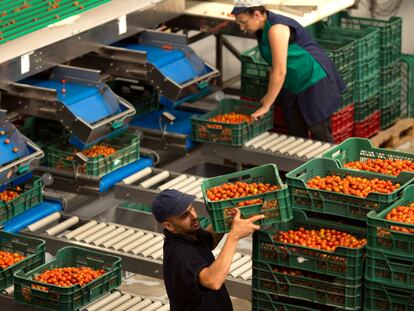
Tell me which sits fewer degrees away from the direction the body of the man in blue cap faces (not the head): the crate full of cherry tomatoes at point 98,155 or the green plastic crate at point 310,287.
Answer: the green plastic crate

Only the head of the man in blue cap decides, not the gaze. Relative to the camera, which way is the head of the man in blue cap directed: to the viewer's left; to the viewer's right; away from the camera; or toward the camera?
to the viewer's right

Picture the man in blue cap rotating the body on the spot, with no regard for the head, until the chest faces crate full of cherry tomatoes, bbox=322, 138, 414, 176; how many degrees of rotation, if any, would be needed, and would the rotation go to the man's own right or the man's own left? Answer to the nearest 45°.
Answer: approximately 45° to the man's own left

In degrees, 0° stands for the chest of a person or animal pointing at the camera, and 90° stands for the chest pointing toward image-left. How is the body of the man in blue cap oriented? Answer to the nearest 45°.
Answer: approximately 270°

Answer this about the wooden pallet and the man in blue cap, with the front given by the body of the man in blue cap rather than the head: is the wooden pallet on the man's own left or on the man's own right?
on the man's own left

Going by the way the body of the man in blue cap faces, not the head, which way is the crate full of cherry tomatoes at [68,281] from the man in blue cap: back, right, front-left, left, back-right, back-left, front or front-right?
back-left

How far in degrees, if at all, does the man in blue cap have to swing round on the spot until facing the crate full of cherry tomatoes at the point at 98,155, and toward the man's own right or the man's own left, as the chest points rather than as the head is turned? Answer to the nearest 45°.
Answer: approximately 90° to the man's own left

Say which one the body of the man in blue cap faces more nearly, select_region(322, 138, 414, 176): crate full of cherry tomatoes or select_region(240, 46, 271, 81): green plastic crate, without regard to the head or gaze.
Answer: the crate full of cherry tomatoes

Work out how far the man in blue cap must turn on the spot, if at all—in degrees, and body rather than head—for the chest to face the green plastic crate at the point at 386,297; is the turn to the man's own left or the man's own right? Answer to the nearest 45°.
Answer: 0° — they already face it

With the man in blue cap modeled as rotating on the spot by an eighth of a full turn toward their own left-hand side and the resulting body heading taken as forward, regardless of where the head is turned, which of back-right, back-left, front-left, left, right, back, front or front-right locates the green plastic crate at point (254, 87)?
front-left

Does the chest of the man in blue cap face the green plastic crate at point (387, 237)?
yes
